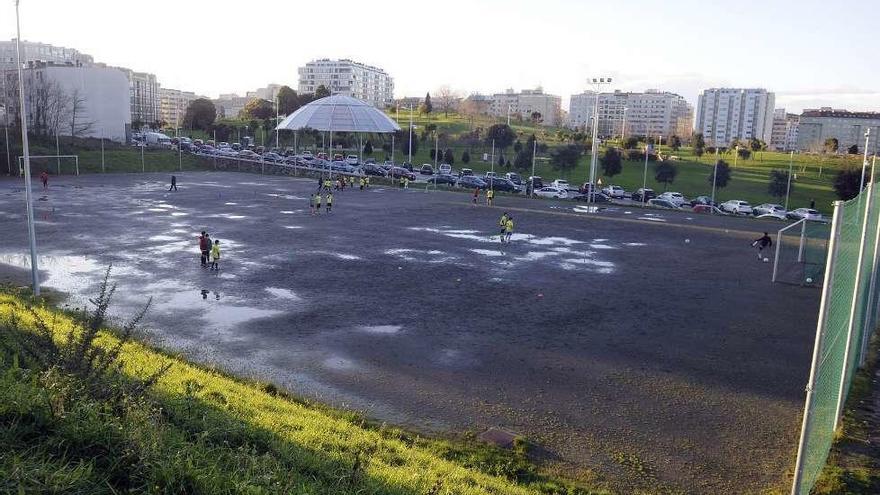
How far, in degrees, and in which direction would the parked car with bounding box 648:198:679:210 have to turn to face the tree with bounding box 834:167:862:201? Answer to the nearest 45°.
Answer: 0° — it already faces it

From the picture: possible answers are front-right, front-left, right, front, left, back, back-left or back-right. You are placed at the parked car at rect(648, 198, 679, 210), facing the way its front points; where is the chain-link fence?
right

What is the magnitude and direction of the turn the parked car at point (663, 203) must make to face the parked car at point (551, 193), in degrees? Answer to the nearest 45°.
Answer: approximately 180°

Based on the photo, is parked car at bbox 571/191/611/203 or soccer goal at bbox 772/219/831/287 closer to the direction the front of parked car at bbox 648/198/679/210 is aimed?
the soccer goal

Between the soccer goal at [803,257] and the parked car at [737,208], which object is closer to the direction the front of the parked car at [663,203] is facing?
the parked car

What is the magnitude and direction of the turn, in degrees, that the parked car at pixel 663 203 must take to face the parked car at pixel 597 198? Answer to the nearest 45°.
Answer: approximately 180°

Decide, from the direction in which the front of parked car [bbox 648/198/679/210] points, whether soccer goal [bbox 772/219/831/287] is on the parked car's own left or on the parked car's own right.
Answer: on the parked car's own right

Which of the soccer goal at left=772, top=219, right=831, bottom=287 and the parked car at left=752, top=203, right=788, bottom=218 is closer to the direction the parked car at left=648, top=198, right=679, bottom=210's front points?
the parked car

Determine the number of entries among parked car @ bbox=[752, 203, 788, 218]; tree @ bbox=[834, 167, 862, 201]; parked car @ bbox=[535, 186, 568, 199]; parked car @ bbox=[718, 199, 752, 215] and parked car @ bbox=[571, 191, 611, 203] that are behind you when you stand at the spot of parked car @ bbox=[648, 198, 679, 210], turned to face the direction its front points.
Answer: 2

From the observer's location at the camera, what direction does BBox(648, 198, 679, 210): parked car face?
facing to the right of the viewer
